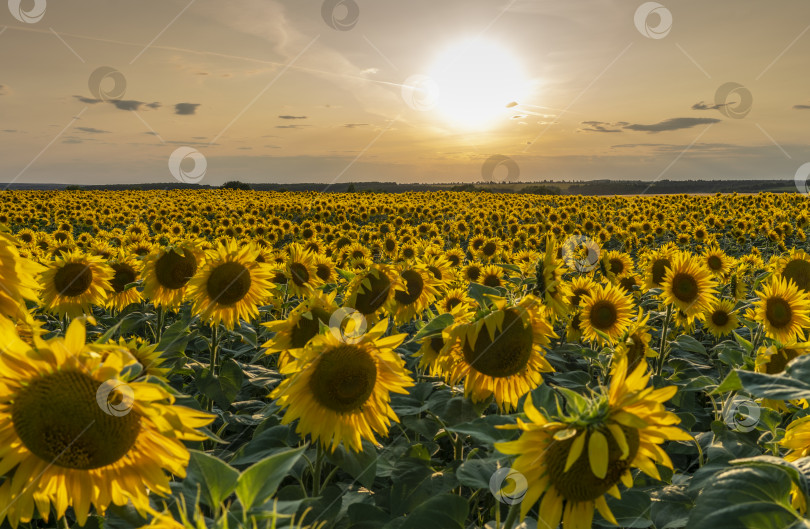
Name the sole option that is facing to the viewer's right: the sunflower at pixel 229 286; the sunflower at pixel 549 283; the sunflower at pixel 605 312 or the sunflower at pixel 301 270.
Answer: the sunflower at pixel 549 283

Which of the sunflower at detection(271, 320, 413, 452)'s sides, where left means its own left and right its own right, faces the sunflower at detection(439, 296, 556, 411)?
left

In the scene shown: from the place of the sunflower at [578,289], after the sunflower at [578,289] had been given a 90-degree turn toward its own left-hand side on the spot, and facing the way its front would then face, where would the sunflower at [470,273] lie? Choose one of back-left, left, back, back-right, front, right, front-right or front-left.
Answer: back-left

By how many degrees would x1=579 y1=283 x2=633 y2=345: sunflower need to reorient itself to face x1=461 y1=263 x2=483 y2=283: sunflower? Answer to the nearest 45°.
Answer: approximately 135° to its right

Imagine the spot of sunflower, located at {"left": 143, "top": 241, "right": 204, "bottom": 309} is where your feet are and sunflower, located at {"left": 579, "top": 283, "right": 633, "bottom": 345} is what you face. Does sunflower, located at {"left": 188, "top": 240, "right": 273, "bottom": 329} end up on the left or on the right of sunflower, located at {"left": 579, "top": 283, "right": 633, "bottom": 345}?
right

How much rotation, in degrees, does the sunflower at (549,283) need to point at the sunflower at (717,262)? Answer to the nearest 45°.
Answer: approximately 45° to its left

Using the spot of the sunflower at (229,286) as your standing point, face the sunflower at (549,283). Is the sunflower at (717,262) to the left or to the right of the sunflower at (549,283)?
left
